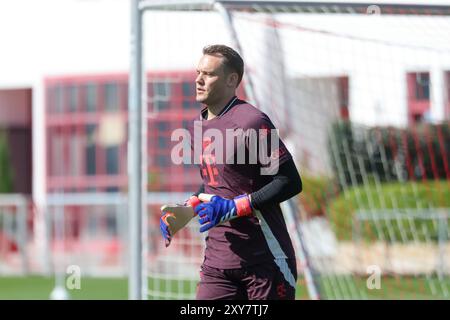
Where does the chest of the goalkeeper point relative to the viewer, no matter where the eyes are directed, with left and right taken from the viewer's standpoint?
facing the viewer and to the left of the viewer

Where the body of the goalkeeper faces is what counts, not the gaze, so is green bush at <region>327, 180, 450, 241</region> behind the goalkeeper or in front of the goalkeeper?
behind

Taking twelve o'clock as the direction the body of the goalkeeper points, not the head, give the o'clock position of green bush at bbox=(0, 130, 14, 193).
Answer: The green bush is roughly at 4 o'clock from the goalkeeper.

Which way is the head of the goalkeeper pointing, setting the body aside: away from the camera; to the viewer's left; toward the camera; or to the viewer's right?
to the viewer's left
